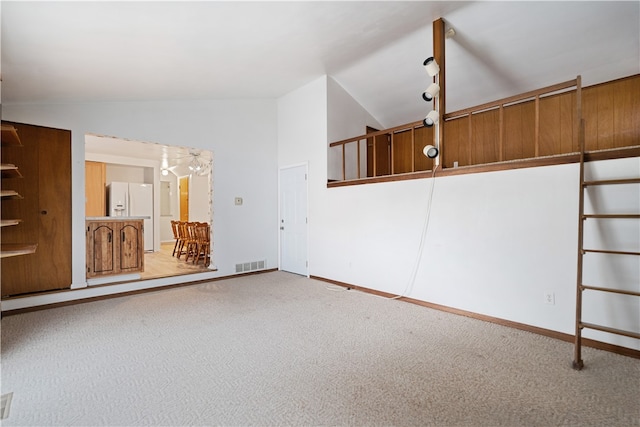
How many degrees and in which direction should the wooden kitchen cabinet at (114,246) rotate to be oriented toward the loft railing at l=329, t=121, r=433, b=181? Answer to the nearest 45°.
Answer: approximately 90° to its left

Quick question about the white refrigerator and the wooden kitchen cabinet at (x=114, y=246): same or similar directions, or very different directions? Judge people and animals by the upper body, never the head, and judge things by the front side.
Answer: same or similar directions

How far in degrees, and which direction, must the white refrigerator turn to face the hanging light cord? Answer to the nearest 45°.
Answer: approximately 45° to its left

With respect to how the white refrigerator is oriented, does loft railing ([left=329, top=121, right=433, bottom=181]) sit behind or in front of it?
in front

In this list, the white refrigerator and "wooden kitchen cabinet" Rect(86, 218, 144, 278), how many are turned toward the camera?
2

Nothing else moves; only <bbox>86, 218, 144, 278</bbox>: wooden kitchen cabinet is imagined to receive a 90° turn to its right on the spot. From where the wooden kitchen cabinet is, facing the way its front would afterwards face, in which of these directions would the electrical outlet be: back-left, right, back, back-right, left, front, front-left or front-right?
back-left

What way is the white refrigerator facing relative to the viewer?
toward the camera

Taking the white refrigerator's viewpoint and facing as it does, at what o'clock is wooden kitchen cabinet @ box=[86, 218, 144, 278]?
The wooden kitchen cabinet is roughly at 12 o'clock from the white refrigerator.

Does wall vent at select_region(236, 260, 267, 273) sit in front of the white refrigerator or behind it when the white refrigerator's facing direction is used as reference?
in front

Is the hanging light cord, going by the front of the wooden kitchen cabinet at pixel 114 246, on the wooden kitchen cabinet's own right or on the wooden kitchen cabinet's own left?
on the wooden kitchen cabinet's own left

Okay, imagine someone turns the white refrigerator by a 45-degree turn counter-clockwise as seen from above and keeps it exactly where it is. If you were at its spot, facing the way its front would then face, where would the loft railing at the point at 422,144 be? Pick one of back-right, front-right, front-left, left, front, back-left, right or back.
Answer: front

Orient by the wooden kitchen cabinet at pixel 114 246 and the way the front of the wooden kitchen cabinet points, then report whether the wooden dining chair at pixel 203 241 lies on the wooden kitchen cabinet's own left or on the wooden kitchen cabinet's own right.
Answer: on the wooden kitchen cabinet's own left

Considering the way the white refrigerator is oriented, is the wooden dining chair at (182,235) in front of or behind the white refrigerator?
in front
